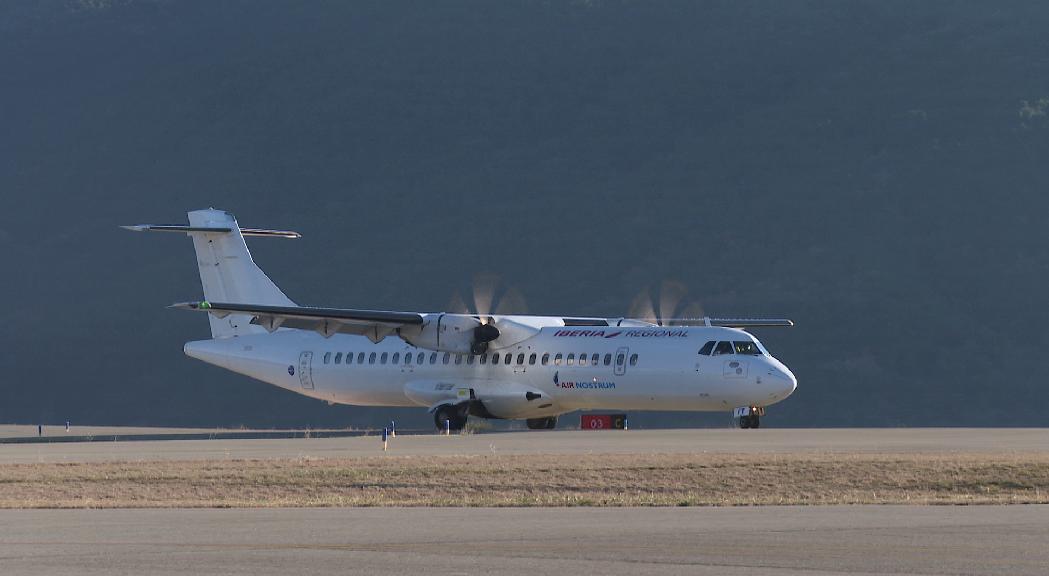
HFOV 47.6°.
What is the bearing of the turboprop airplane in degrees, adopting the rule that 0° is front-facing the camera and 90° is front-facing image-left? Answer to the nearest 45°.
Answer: approximately 315°
